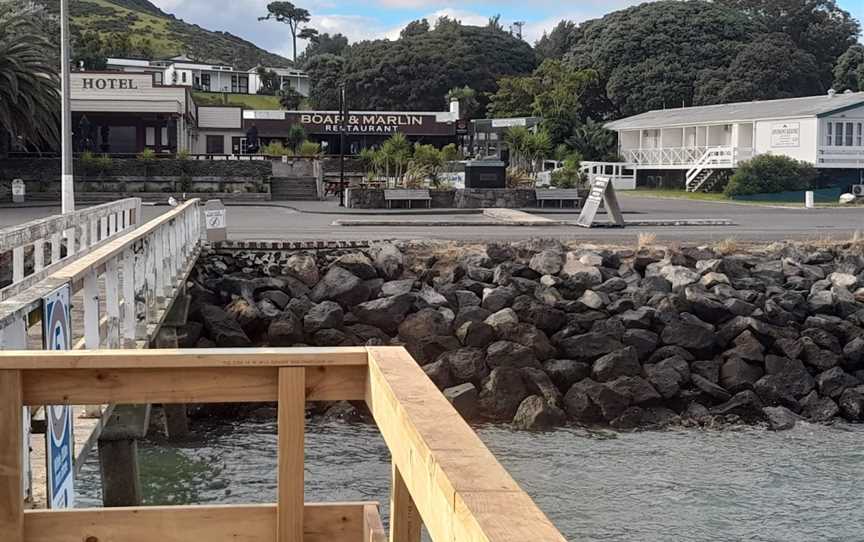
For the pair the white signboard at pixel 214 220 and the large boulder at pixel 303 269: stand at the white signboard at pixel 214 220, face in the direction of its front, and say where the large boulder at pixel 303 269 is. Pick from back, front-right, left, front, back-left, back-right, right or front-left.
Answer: front-left

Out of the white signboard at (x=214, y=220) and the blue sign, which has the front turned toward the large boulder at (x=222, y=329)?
the white signboard

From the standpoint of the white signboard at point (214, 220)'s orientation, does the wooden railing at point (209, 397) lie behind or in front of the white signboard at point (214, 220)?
in front

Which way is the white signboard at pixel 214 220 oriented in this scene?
toward the camera

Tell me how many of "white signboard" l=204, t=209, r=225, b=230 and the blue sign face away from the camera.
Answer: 0

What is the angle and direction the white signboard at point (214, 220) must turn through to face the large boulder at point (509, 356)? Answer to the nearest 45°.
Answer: approximately 45° to its left

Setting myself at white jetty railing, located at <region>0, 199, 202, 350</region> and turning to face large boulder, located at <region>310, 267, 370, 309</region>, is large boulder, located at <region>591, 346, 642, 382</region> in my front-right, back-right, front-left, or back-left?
front-right

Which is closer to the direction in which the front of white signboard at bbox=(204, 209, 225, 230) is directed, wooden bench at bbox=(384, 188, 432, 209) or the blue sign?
the blue sign

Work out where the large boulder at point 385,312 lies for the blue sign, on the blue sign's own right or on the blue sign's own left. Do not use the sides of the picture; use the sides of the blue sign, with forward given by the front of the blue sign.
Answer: on the blue sign's own left

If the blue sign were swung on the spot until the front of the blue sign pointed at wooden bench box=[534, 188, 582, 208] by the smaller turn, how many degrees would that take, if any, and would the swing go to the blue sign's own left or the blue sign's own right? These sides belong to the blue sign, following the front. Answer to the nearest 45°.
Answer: approximately 90° to the blue sign's own left

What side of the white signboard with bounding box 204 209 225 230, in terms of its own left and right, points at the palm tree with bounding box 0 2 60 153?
back

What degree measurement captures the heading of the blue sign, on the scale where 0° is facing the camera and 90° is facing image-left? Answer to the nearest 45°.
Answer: approximately 315°
